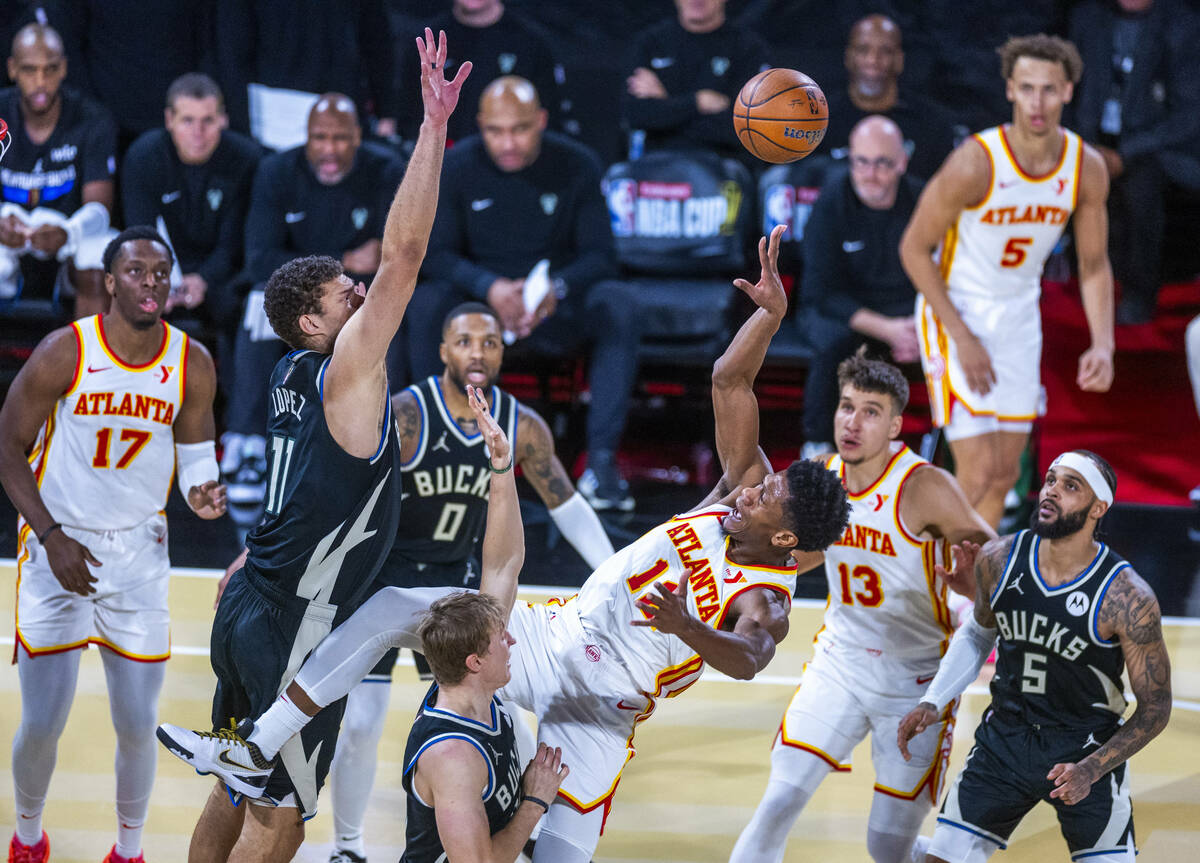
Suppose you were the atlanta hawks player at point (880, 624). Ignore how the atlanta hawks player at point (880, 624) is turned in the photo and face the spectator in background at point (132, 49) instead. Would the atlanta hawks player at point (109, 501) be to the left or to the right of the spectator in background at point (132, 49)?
left

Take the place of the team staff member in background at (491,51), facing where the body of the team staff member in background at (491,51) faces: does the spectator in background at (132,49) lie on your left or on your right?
on your right

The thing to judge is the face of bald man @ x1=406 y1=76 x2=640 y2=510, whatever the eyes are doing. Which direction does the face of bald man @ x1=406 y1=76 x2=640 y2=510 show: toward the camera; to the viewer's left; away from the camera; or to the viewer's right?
toward the camera

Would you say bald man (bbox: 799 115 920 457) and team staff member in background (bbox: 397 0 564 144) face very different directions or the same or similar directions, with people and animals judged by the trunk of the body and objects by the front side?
same or similar directions

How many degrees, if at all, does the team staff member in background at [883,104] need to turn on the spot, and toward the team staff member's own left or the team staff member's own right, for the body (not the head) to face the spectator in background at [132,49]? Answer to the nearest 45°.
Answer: approximately 90° to the team staff member's own right

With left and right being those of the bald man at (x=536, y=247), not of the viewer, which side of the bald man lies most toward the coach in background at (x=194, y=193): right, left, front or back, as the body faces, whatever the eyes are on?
right

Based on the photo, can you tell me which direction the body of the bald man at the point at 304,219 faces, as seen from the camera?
toward the camera

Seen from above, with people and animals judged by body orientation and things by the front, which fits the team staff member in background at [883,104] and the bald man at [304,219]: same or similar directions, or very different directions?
same or similar directions

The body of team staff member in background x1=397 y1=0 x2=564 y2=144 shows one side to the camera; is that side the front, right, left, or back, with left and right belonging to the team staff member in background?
front

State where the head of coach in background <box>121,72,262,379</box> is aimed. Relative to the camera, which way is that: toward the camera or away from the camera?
toward the camera

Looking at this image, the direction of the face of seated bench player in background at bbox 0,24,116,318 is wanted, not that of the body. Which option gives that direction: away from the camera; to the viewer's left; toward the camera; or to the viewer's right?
toward the camera

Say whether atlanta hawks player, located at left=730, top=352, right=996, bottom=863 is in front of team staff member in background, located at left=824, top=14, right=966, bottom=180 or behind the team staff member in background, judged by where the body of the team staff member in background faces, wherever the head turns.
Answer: in front

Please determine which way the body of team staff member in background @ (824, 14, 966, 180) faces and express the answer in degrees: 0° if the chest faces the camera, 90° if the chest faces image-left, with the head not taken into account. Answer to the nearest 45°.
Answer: approximately 0°

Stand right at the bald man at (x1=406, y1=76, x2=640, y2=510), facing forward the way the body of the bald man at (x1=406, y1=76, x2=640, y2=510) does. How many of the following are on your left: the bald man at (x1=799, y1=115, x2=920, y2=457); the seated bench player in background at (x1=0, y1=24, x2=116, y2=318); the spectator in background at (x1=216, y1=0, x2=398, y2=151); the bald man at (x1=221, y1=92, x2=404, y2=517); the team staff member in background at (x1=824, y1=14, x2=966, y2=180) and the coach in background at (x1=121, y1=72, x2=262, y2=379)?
2

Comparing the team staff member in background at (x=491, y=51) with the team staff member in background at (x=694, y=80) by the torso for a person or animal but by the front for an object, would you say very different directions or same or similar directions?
same or similar directions
